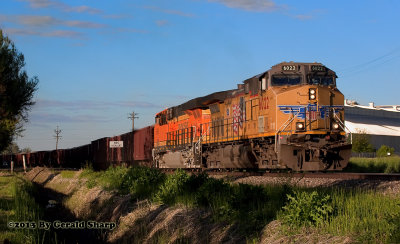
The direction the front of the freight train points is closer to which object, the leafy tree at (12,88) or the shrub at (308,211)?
the shrub

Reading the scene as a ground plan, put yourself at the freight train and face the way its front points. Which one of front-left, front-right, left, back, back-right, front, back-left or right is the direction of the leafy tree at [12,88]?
back

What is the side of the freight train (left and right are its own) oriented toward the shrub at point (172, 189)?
right

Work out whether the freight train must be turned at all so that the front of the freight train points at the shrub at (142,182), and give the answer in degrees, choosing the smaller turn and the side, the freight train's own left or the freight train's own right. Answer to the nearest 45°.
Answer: approximately 135° to the freight train's own right

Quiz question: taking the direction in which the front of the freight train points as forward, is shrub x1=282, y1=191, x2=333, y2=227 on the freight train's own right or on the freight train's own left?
on the freight train's own right

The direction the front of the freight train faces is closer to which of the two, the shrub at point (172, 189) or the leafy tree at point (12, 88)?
the shrub

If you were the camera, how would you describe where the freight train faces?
facing the viewer and to the right of the viewer
